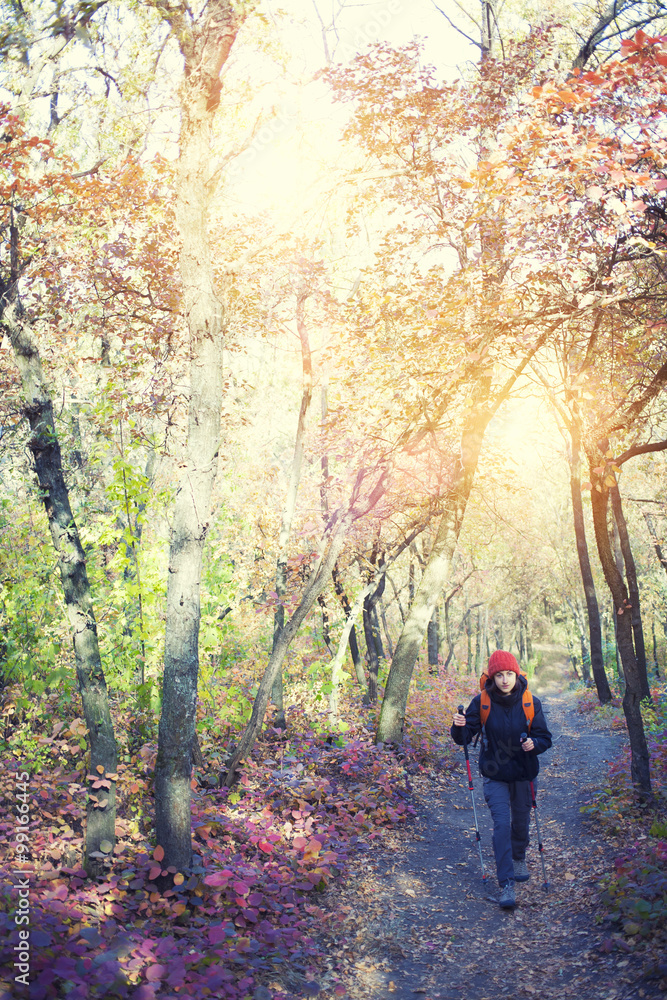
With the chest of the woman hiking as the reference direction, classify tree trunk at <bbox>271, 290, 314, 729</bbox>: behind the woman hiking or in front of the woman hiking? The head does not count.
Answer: behind

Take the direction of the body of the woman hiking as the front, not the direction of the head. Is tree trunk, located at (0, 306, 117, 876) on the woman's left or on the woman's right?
on the woman's right

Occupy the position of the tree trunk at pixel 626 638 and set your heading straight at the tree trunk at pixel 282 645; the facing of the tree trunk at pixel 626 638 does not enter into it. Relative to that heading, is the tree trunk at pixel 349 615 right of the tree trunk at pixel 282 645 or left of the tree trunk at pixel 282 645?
right

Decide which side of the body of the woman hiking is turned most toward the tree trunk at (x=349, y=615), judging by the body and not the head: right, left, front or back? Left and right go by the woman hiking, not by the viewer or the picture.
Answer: back

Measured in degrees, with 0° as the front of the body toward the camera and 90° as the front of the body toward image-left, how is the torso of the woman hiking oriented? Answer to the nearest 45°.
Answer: approximately 0°

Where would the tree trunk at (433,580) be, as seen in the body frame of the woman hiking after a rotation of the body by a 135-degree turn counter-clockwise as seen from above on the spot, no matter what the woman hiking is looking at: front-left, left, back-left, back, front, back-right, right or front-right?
front-left

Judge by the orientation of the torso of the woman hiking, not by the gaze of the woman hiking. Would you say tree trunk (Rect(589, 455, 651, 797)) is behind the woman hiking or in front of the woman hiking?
behind
